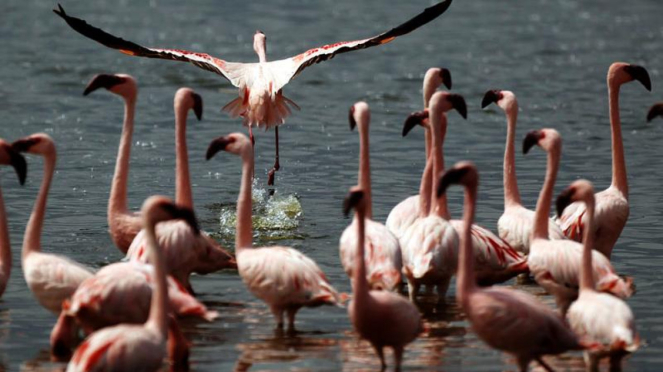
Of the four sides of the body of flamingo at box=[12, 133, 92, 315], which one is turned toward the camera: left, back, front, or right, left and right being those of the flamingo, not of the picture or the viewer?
left

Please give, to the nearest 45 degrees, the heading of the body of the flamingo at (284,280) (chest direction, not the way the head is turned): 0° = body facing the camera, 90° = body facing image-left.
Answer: approximately 90°

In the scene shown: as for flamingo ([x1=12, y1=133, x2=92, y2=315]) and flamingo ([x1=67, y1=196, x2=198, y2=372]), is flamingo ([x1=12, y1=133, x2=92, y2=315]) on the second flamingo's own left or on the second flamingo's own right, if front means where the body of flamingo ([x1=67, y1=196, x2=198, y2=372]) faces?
on the second flamingo's own left

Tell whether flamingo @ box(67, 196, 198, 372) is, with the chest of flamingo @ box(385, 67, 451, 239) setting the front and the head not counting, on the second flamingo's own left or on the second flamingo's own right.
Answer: on the second flamingo's own right

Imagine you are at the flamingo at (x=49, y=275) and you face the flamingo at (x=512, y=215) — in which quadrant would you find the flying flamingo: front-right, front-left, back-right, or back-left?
front-left

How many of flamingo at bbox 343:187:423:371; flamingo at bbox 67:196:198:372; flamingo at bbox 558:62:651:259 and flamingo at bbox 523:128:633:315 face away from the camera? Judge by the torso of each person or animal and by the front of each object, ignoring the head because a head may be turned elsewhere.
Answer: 0

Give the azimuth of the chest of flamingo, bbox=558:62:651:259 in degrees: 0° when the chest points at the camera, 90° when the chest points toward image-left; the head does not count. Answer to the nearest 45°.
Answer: approximately 270°

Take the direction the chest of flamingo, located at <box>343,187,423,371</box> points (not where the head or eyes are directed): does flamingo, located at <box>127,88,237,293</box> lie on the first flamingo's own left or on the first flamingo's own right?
on the first flamingo's own right

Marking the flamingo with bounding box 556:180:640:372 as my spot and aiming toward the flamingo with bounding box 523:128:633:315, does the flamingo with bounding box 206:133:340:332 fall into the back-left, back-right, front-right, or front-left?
front-left

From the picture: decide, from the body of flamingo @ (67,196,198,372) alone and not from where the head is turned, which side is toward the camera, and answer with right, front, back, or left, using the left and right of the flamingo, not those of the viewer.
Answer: right

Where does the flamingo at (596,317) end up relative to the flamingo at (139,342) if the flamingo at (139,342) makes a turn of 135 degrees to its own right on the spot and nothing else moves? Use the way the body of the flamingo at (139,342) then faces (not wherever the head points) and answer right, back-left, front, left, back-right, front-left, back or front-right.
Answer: back-left

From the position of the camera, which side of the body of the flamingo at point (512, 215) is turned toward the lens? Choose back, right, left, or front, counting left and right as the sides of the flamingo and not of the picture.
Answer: left

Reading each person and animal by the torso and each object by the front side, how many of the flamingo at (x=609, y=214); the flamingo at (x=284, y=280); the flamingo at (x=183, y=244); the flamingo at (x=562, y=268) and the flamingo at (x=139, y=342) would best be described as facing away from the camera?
0
